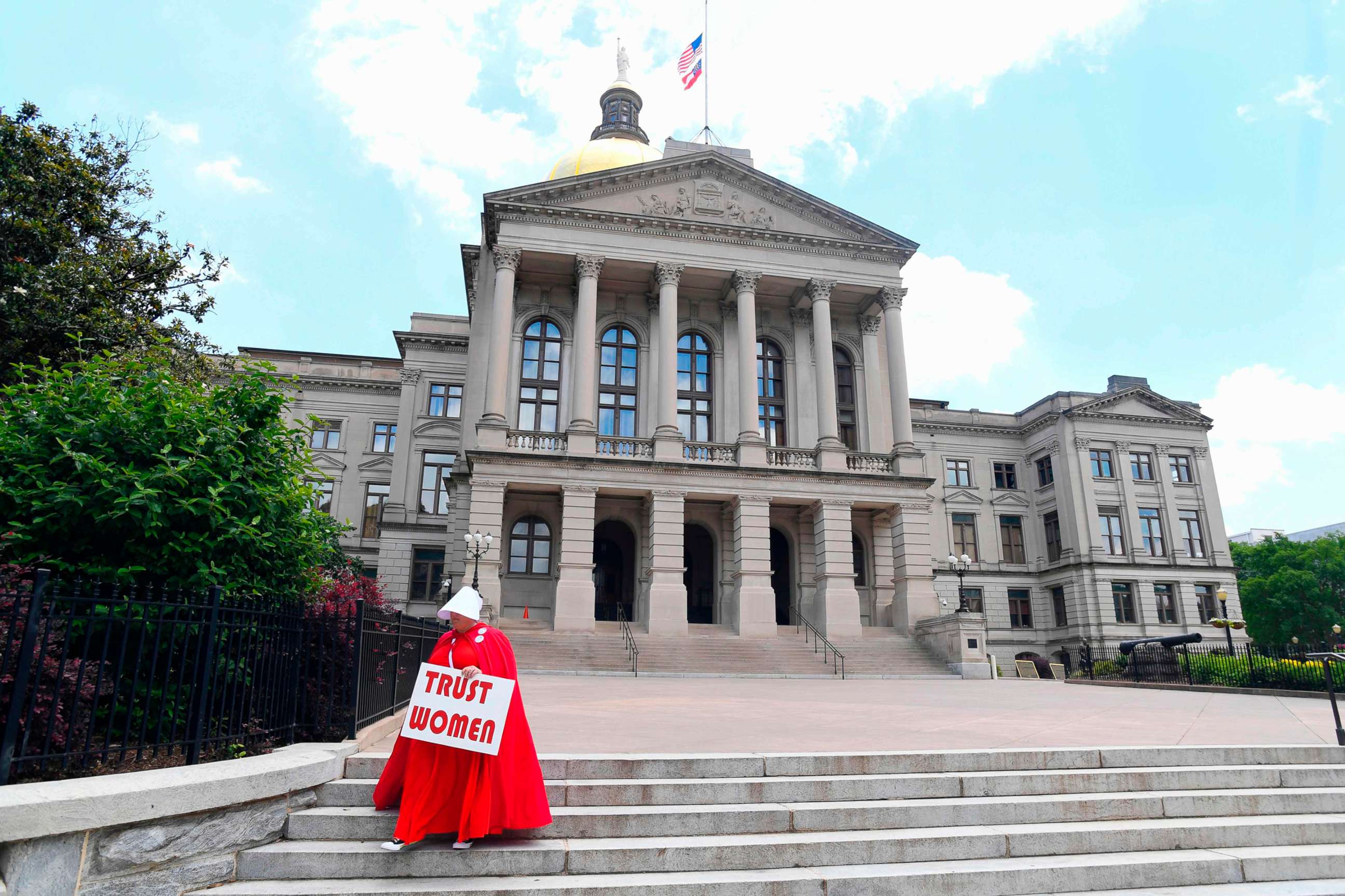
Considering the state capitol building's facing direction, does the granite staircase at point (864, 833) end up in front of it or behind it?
in front

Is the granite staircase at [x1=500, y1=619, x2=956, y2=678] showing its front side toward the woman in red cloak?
yes

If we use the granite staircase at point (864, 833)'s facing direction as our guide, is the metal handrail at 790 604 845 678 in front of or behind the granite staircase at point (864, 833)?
behind

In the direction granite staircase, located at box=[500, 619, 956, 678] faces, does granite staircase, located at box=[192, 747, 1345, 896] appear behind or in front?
in front

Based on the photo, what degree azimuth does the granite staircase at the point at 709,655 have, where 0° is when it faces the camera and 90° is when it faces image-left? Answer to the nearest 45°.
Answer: approximately 0°

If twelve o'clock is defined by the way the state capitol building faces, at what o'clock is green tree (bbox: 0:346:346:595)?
The green tree is roughly at 12 o'clock from the state capitol building.

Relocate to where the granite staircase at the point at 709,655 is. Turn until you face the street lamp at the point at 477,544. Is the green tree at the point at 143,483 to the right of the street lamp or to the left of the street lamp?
left

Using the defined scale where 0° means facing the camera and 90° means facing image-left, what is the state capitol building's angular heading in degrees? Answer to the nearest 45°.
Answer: approximately 0°
